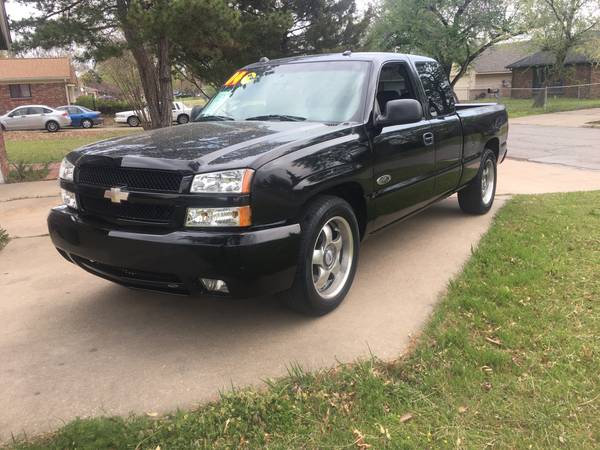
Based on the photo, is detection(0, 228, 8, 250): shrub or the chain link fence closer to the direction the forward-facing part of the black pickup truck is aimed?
the shrub

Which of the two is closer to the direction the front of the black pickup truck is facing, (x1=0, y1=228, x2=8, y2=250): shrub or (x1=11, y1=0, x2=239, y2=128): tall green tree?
the shrub

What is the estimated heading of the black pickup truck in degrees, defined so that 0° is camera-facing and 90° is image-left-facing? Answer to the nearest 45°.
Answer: approximately 45°

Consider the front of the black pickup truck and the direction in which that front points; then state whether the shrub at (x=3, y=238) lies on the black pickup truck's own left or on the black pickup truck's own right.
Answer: on the black pickup truck's own right

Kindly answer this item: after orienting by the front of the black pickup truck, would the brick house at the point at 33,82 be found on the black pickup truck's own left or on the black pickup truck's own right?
on the black pickup truck's own right

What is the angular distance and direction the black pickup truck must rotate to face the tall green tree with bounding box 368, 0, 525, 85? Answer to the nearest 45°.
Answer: approximately 135° to its right

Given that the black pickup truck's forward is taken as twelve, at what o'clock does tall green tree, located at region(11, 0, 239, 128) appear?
The tall green tree is roughly at 4 o'clock from the black pickup truck.

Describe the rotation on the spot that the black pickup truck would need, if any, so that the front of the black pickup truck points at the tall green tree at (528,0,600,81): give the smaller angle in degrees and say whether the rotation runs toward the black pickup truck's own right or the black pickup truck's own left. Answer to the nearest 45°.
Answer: approximately 180°

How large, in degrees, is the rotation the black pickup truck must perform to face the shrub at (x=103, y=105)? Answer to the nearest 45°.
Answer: approximately 135° to its right

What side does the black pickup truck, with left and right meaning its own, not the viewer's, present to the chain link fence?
back

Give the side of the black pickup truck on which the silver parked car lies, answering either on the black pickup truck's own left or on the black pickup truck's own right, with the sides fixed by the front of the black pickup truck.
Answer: on the black pickup truck's own right
